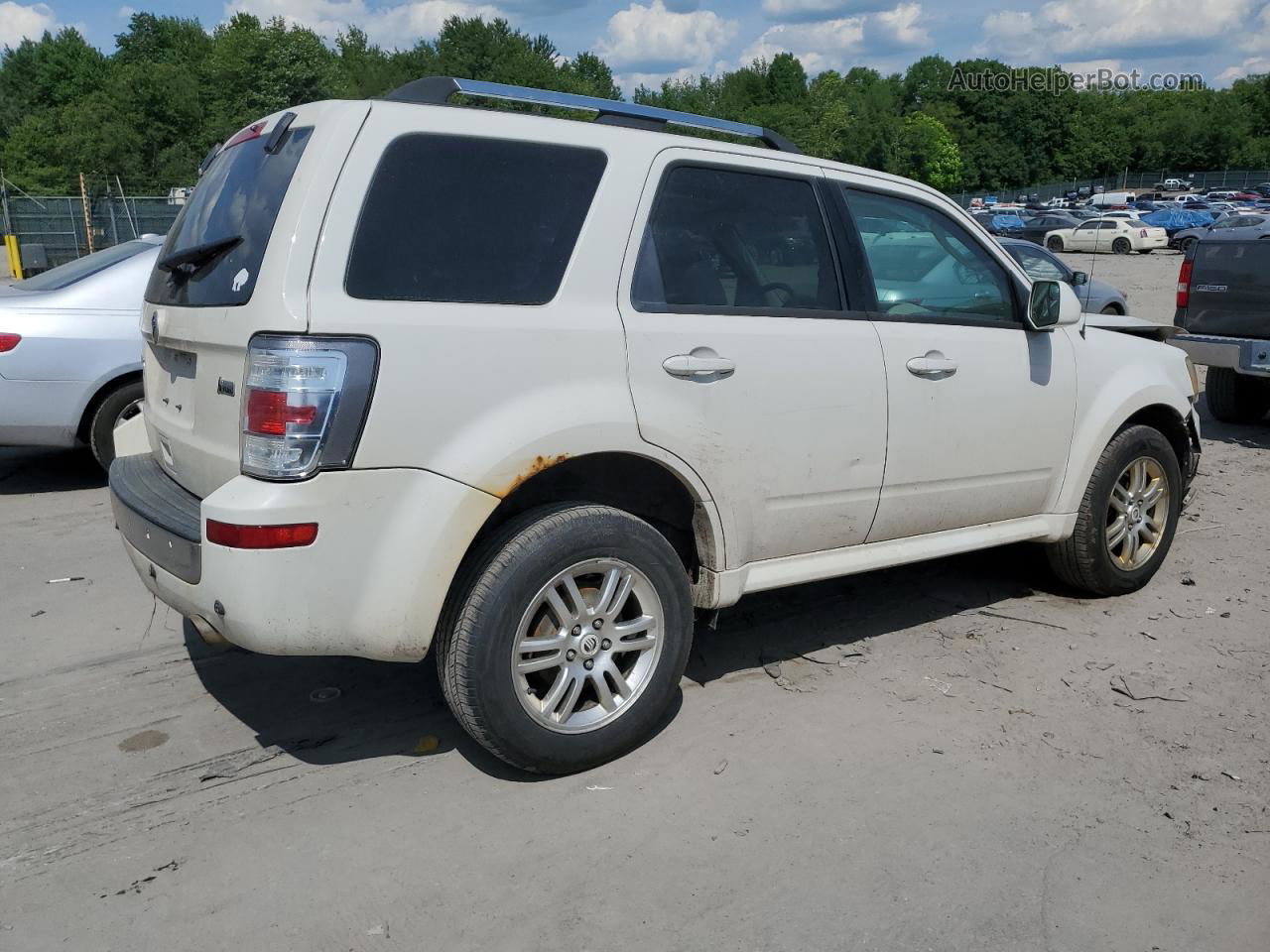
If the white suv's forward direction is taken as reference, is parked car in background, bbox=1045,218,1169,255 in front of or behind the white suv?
in front

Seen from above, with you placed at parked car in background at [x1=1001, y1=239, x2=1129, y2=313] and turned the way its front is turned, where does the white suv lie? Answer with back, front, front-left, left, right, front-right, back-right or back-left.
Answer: right

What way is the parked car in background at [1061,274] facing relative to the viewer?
to the viewer's right

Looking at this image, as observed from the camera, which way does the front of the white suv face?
facing away from the viewer and to the right of the viewer

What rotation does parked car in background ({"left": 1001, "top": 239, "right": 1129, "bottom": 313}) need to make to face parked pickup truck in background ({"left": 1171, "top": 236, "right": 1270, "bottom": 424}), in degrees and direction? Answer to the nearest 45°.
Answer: approximately 90° to its right

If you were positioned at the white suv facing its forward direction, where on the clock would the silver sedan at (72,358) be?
The silver sedan is roughly at 9 o'clock from the white suv.

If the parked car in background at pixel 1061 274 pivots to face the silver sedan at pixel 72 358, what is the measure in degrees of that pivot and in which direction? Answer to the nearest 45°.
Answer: approximately 135° to its right

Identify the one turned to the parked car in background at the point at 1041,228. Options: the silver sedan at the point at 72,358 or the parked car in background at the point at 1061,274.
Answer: the silver sedan

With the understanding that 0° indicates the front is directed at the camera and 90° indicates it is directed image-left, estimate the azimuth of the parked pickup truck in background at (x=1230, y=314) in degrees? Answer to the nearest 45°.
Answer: approximately 180°

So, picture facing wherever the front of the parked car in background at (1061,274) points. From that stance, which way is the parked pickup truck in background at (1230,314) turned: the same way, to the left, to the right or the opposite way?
to the left

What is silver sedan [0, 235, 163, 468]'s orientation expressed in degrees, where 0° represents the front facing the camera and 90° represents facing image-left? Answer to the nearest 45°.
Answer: approximately 225°

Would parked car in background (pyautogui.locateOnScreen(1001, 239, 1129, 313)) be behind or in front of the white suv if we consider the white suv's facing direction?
in front

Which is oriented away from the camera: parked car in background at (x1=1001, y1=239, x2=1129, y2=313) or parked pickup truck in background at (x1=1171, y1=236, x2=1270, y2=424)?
parked pickup truck in background at (x1=1171, y1=236, x2=1270, y2=424)

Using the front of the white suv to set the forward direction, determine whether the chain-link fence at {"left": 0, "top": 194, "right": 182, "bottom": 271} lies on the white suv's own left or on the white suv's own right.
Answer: on the white suv's own left

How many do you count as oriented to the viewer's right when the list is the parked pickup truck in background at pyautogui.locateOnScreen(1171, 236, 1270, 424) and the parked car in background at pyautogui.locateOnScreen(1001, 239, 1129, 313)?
1
